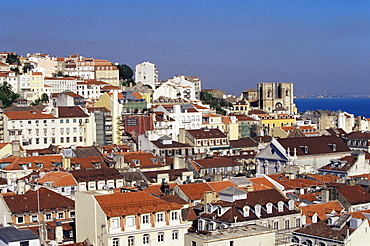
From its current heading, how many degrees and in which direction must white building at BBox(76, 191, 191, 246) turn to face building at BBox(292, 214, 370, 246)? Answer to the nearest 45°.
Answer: approximately 45° to its left

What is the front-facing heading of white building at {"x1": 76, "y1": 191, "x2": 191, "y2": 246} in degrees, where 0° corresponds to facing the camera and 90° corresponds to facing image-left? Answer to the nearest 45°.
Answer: approximately 315°

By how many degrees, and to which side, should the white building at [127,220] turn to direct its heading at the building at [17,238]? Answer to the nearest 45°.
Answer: approximately 90° to its right

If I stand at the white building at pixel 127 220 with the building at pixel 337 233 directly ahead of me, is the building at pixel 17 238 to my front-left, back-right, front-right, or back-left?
back-right
